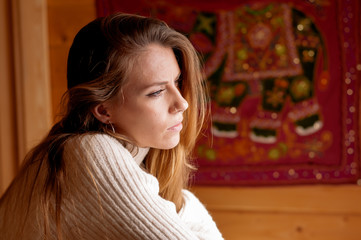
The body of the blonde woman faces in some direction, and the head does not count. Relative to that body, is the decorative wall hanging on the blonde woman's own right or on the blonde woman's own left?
on the blonde woman's own left
